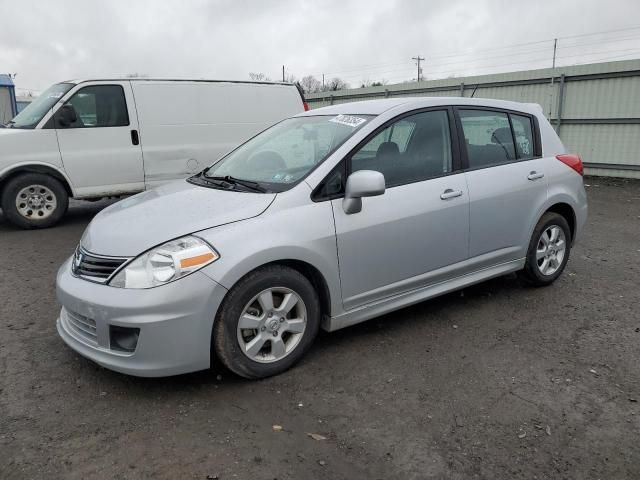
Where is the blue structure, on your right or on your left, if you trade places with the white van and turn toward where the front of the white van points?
on your right

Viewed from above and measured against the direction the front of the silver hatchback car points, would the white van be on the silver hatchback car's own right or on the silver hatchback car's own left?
on the silver hatchback car's own right

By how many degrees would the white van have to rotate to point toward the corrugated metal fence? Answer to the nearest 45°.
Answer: approximately 180°

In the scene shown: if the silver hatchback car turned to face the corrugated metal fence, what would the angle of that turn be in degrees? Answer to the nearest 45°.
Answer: approximately 180°

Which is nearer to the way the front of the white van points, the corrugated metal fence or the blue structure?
the blue structure

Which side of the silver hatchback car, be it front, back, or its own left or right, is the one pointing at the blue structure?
right

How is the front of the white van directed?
to the viewer's left

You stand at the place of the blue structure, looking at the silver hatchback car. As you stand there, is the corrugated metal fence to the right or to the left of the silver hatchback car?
left

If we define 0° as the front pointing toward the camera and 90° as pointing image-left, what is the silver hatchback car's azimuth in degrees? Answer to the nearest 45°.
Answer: approximately 45°
